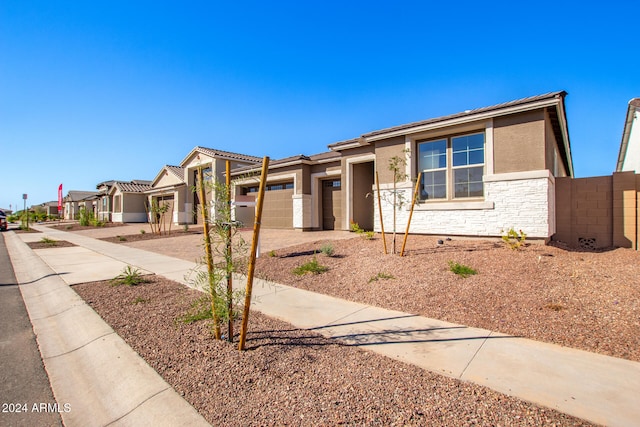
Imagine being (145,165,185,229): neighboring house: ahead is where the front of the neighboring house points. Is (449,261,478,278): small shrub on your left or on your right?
on your left

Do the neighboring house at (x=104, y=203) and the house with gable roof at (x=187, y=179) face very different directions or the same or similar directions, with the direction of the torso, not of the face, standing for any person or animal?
same or similar directions

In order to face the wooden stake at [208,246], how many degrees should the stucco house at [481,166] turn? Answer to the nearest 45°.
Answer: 0° — it already faces it

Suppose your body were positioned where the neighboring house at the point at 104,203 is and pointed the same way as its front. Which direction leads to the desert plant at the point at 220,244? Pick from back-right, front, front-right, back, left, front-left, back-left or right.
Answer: front-left

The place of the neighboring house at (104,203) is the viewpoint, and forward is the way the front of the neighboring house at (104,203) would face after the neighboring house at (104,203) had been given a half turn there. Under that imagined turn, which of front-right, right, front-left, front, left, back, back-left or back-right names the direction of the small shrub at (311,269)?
back-right

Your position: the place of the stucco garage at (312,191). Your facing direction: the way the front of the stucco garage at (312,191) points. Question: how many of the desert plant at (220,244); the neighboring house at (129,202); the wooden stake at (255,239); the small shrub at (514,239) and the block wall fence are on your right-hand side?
1

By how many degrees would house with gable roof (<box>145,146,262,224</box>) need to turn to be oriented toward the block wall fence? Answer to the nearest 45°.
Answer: approximately 90° to its left

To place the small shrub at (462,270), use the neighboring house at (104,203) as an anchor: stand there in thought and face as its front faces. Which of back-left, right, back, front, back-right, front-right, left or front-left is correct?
front-left

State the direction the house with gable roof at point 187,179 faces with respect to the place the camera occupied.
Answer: facing the viewer and to the left of the viewer

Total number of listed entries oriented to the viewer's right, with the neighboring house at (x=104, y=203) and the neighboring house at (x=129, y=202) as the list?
0

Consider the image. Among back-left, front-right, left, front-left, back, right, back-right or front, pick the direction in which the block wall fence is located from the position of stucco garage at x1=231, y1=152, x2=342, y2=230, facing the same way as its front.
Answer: left

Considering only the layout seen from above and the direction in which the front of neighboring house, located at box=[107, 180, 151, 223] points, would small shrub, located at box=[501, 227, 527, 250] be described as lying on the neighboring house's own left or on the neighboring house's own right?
on the neighboring house's own left

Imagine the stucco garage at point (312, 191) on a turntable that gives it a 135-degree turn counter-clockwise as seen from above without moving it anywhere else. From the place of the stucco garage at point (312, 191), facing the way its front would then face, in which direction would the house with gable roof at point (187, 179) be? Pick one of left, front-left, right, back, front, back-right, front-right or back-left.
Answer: back-left

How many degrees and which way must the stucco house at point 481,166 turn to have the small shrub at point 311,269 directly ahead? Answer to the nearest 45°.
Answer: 0° — it already faces it

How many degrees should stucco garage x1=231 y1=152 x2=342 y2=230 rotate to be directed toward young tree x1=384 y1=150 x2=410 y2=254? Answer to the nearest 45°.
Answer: approximately 45° to its left

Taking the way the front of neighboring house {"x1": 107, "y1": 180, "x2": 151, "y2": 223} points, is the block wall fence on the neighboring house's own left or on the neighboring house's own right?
on the neighboring house's own left

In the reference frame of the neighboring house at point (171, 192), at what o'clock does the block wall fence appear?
The block wall fence is roughly at 10 o'clock from the neighboring house.
